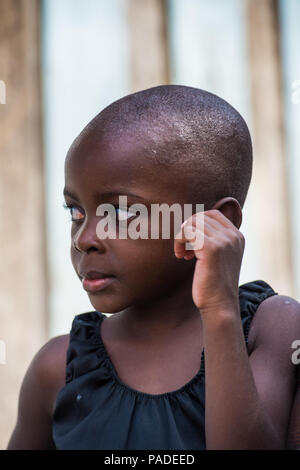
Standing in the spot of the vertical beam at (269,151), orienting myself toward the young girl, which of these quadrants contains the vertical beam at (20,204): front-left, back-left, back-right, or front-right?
front-right

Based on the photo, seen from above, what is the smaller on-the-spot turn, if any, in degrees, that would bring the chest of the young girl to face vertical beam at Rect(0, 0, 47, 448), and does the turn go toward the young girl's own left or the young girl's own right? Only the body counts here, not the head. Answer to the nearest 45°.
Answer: approximately 135° to the young girl's own right

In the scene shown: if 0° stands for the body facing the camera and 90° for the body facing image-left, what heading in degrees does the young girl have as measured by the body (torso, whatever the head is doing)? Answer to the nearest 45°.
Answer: approximately 45°

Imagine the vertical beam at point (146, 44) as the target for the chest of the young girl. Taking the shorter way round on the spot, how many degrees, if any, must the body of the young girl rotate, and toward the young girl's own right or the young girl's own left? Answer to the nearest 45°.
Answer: approximately 135° to the young girl's own right

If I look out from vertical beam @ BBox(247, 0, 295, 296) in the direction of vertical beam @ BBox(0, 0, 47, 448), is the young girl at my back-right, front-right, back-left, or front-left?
front-left
